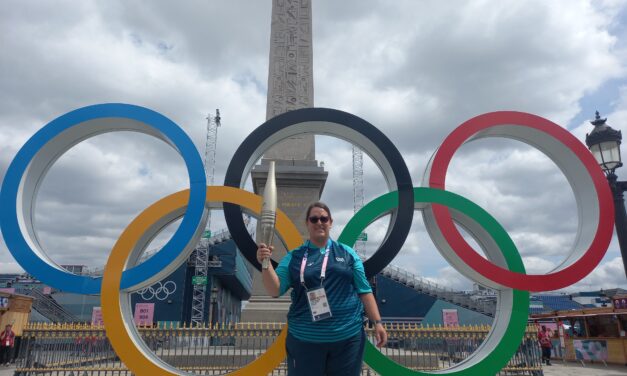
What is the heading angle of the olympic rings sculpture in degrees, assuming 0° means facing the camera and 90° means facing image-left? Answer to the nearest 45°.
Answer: approximately 0°

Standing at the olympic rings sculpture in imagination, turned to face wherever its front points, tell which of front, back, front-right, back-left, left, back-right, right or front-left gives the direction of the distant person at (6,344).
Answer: back-right

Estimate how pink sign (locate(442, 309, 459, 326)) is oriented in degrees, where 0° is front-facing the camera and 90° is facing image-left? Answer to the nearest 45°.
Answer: approximately 0°

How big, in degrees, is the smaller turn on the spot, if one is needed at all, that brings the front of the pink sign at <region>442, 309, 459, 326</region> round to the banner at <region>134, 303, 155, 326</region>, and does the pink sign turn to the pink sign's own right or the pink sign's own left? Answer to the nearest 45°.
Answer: approximately 90° to the pink sign's own right

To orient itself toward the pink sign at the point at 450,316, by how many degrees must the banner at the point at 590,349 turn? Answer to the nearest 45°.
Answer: approximately 135° to its right

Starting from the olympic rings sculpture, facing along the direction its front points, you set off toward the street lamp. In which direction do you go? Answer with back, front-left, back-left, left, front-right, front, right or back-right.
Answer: left
